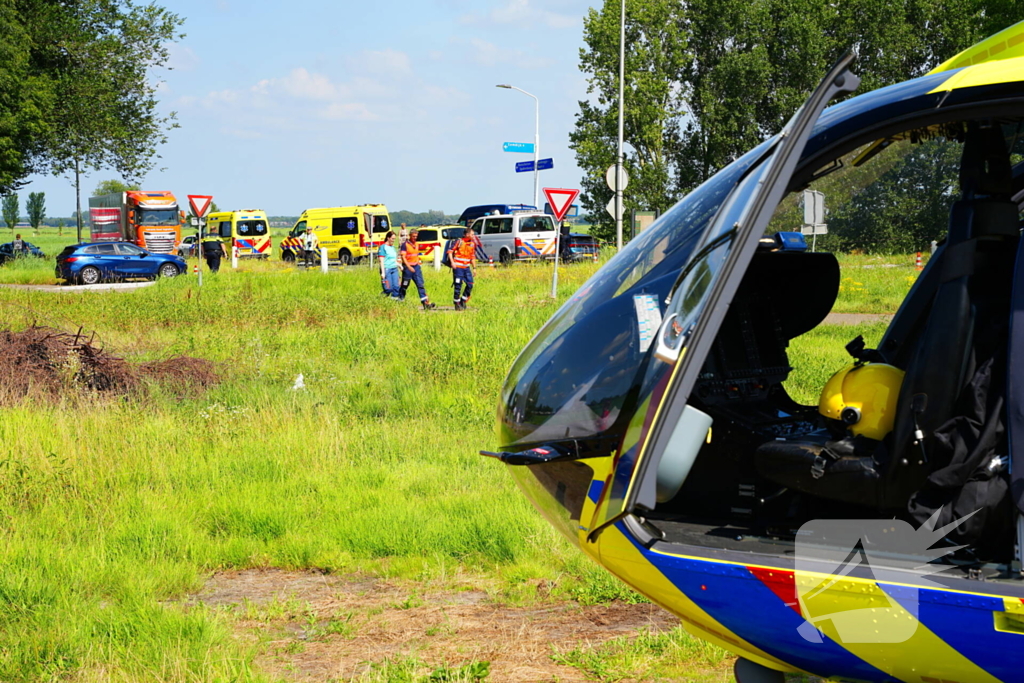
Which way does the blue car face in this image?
to the viewer's right

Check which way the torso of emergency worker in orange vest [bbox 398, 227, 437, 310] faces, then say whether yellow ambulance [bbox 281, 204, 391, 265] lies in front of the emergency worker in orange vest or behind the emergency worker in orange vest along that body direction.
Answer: behind

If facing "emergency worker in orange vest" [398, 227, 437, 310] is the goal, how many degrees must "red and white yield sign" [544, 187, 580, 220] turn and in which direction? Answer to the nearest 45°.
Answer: approximately 90° to its right

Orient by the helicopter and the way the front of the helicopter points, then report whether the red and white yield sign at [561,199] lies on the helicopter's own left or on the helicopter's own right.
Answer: on the helicopter's own right

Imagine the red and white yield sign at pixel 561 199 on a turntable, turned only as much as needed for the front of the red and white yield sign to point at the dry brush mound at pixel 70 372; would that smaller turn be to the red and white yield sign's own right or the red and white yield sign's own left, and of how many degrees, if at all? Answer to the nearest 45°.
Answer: approximately 45° to the red and white yield sign's own right

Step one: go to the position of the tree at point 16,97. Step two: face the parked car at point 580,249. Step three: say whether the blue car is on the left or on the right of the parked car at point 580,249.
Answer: right

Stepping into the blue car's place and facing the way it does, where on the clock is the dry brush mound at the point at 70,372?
The dry brush mound is roughly at 3 o'clock from the blue car.
